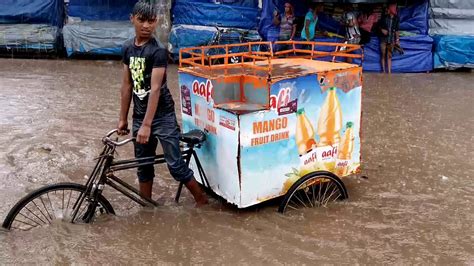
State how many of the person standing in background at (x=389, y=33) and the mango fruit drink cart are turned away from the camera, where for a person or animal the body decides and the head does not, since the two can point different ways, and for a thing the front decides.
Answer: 0

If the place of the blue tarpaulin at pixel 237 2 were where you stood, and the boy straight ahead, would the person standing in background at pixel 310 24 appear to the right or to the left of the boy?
left

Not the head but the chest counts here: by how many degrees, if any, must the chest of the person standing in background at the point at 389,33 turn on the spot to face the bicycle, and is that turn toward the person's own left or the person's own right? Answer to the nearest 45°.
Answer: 0° — they already face it

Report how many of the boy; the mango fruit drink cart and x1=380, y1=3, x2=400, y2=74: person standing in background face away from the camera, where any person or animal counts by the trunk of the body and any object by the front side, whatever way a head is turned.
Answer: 0

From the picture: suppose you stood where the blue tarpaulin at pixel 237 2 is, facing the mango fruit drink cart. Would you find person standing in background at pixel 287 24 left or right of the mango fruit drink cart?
left

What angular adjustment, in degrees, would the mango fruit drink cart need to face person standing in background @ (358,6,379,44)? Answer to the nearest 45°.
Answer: approximately 135° to its right

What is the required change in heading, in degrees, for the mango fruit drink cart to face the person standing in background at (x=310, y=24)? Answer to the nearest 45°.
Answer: approximately 135° to its right

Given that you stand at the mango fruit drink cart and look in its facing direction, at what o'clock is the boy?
The boy is roughly at 1 o'clock from the mango fruit drink cart.

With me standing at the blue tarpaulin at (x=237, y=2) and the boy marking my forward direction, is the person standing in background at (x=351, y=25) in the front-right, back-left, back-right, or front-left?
front-left

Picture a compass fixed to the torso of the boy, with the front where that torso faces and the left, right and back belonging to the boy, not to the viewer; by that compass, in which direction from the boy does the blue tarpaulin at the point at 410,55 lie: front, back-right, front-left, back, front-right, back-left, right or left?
back

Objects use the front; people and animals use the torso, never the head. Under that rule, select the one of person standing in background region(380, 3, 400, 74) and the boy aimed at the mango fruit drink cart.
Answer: the person standing in background

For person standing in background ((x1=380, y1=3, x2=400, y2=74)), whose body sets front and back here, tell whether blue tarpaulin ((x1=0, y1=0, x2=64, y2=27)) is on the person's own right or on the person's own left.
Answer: on the person's own right

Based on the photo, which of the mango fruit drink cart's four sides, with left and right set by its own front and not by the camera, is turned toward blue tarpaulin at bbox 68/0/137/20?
right

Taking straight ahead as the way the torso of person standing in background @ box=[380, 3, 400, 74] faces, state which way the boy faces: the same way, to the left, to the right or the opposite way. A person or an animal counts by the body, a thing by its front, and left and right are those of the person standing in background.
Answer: the same way

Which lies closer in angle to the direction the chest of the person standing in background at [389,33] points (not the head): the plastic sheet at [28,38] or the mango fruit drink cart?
the mango fruit drink cart

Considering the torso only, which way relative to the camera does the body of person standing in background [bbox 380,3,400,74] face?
toward the camera

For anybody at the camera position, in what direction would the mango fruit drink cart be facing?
facing the viewer and to the left of the viewer
